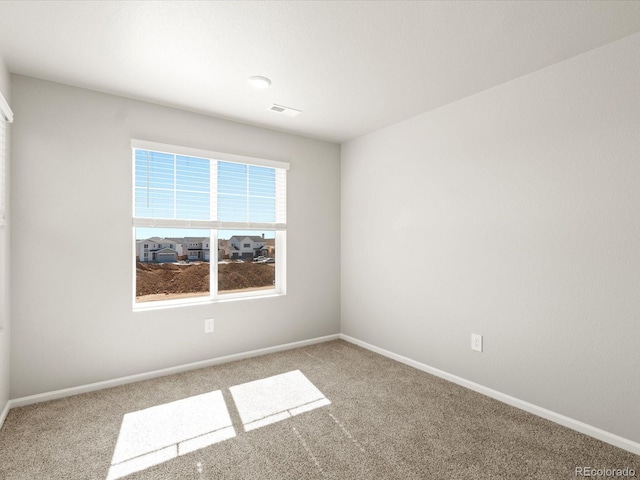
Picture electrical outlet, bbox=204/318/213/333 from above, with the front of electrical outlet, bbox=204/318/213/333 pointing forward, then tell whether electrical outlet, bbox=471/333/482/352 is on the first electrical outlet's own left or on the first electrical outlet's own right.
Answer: on the first electrical outlet's own left

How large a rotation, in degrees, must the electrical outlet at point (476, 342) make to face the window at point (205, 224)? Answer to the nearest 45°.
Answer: approximately 45° to its right

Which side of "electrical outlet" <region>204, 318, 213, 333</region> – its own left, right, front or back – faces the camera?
front

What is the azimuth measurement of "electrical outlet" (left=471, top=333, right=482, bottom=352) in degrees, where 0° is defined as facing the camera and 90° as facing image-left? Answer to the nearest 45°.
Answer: approximately 45°

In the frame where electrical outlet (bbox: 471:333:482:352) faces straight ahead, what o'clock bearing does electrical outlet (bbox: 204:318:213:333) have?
electrical outlet (bbox: 204:318:213:333) is roughly at 1 o'clock from electrical outlet (bbox: 471:333:482:352).

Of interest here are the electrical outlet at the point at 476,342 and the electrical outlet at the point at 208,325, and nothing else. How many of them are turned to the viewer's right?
0

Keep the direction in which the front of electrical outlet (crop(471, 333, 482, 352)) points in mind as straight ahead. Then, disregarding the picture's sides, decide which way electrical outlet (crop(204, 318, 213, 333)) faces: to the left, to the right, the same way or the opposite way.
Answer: to the left
